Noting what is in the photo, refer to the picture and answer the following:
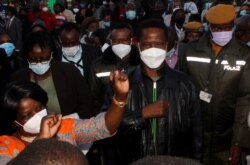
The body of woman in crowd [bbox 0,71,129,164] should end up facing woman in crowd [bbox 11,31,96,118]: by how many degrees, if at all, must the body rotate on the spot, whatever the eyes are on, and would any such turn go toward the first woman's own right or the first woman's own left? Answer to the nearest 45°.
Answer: approximately 135° to the first woman's own left

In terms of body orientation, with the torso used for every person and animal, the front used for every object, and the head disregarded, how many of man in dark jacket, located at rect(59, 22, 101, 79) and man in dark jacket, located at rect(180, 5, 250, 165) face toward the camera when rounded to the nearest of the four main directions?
2

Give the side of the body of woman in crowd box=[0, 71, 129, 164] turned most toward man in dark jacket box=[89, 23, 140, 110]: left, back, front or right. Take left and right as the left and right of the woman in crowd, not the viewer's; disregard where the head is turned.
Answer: left

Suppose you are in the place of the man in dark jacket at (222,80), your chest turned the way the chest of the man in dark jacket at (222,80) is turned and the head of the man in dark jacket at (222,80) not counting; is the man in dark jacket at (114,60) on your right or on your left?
on your right

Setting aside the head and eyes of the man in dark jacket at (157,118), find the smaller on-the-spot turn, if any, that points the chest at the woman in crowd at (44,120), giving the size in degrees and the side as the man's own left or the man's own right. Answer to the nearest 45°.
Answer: approximately 45° to the man's own right

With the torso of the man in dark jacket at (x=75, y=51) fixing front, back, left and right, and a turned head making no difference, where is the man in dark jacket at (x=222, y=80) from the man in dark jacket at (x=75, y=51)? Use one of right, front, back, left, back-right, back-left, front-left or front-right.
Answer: front-left

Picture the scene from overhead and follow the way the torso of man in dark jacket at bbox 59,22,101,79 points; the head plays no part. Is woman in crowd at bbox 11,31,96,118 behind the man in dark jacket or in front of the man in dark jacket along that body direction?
in front

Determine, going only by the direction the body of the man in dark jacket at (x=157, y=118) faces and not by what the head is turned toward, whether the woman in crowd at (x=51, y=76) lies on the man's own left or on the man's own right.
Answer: on the man's own right

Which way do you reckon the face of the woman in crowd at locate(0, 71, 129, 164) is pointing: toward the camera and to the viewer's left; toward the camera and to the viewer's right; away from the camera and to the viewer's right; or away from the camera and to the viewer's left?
toward the camera and to the viewer's right

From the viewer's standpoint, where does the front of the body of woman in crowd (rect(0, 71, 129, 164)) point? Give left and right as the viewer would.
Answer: facing the viewer and to the right of the viewer

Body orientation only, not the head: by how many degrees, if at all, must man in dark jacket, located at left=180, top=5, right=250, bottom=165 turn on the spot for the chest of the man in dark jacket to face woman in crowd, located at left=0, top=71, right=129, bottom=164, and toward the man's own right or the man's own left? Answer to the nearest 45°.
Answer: approximately 45° to the man's own right
